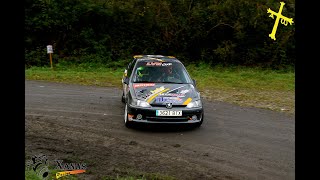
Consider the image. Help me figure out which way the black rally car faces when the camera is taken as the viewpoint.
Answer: facing the viewer
